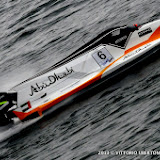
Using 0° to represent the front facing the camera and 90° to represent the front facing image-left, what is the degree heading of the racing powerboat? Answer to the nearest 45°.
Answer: approximately 270°
